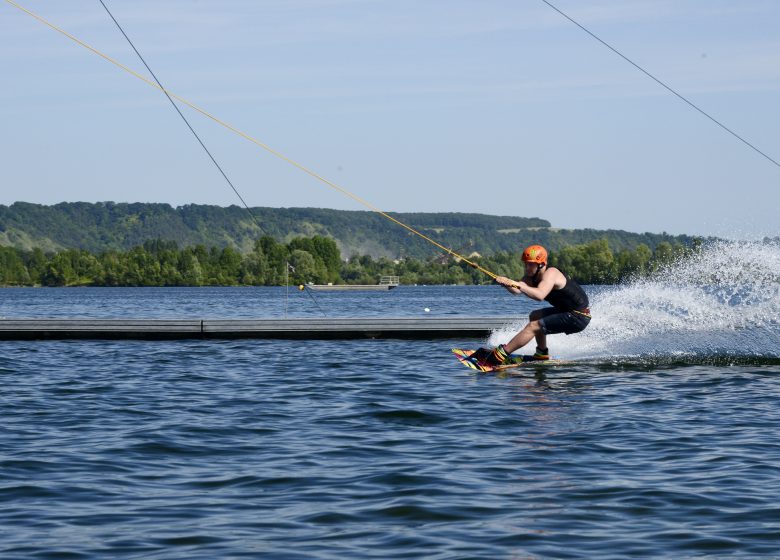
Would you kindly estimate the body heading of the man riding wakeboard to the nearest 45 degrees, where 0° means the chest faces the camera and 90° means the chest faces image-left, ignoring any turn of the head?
approximately 90°

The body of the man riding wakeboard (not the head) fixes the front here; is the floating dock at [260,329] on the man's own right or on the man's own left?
on the man's own right
